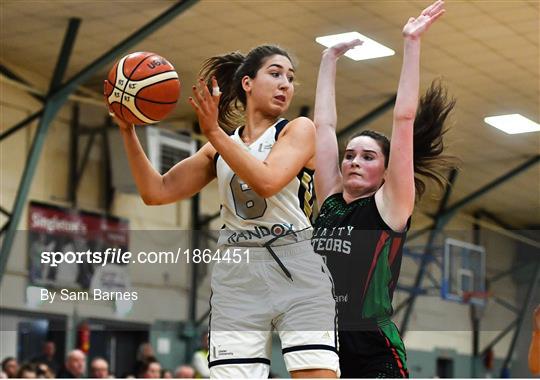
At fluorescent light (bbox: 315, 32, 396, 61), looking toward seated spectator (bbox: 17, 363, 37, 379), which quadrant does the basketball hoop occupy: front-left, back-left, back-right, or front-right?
back-right

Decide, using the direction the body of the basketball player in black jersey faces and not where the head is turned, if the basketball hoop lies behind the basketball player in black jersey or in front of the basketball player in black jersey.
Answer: behind

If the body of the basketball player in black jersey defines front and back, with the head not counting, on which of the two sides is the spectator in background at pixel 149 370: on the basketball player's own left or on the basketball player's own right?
on the basketball player's own right

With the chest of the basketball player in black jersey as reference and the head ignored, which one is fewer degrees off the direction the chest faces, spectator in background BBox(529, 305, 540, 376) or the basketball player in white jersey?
the basketball player in white jersey

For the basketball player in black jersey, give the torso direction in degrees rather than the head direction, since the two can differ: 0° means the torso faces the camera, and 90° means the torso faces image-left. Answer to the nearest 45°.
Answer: approximately 45°

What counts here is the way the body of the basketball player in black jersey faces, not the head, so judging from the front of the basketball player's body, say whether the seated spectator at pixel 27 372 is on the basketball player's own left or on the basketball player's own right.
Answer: on the basketball player's own right

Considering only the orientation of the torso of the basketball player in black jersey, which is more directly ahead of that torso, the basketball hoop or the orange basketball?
the orange basketball
